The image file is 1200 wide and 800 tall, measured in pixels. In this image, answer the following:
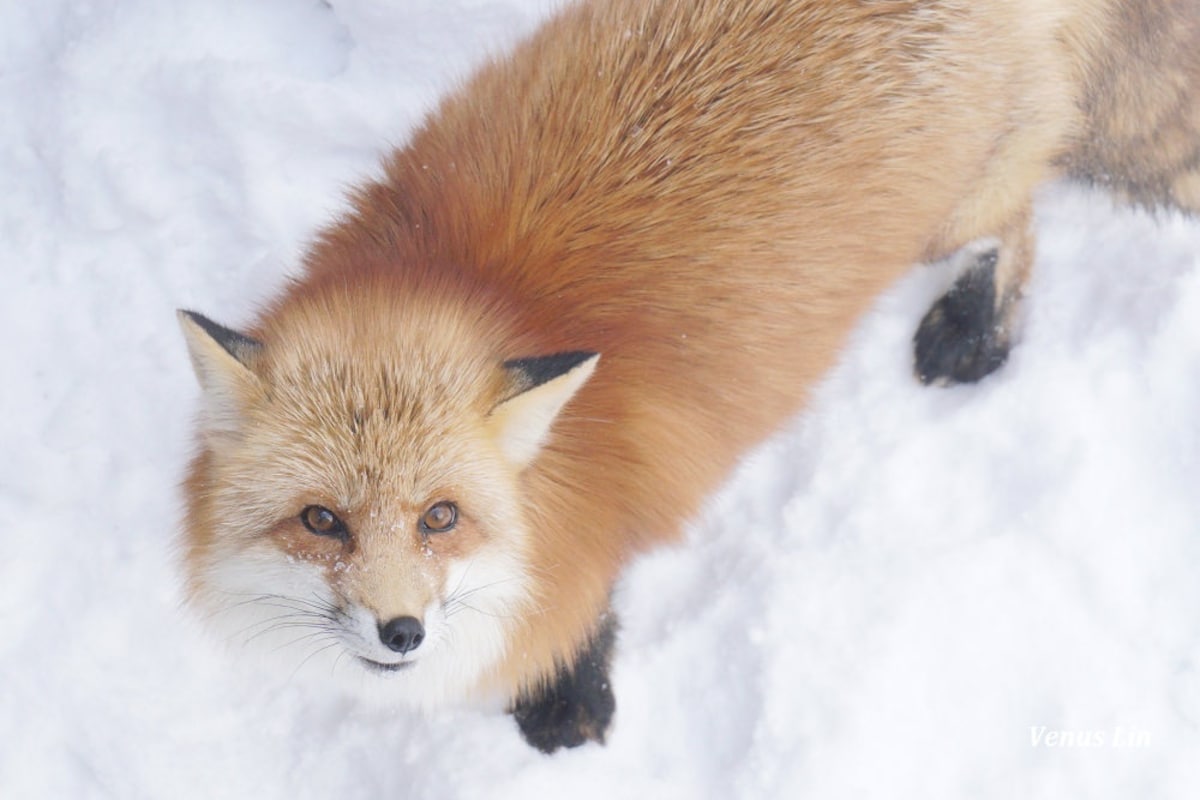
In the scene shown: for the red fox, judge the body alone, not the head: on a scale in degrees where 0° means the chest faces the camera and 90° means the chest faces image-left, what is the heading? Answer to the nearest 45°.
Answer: approximately 45°
